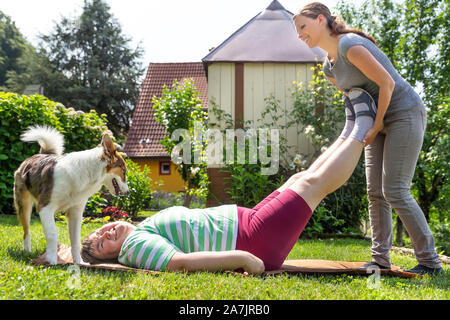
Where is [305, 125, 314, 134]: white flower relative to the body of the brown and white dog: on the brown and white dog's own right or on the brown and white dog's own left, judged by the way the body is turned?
on the brown and white dog's own left

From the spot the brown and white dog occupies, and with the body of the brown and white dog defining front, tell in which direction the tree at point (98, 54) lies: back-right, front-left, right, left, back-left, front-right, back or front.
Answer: back-left

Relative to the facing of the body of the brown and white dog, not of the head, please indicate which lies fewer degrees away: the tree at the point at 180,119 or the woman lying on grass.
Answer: the woman lying on grass

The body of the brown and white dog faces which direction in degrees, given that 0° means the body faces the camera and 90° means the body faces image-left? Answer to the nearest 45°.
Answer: approximately 315°

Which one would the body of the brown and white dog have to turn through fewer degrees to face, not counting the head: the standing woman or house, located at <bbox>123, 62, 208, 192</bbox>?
the standing woman

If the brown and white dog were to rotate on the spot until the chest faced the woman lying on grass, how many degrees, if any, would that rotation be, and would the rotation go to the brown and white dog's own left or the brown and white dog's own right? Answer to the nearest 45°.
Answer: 0° — it already faces them

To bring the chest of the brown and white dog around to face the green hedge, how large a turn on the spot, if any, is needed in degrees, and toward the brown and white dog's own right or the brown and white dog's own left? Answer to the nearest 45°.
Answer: approximately 135° to the brown and white dog's own left

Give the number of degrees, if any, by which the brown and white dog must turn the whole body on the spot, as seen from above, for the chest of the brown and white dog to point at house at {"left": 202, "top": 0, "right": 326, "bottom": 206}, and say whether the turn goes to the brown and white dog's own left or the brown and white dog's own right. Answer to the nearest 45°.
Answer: approximately 90° to the brown and white dog's own left
